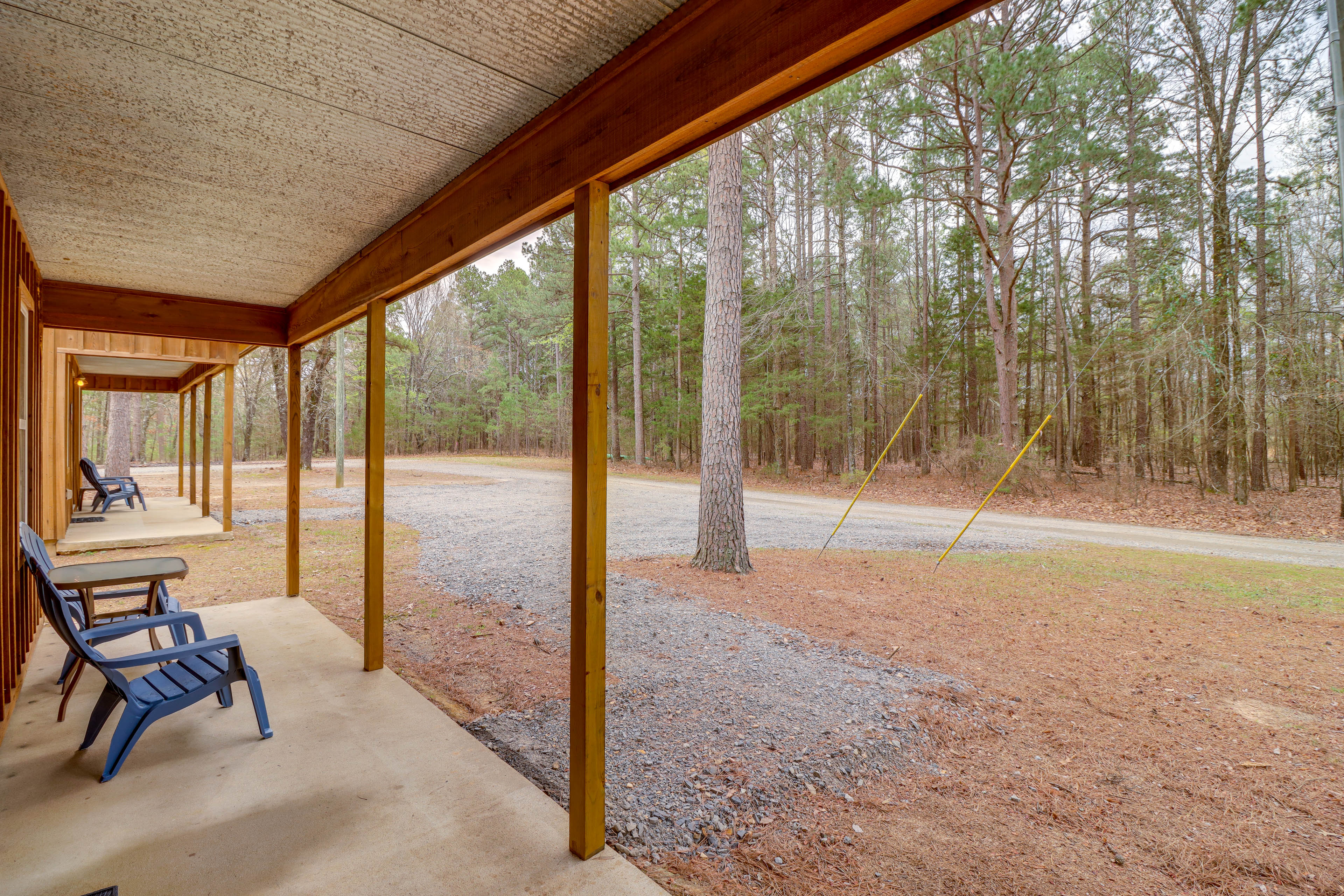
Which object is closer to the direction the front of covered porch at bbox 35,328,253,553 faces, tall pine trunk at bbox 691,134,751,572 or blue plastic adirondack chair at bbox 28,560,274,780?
the tall pine trunk

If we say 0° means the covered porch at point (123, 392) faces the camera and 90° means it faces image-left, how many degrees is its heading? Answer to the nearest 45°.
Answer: approximately 270°

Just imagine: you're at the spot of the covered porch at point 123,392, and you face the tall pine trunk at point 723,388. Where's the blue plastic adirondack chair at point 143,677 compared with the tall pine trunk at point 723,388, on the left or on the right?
right

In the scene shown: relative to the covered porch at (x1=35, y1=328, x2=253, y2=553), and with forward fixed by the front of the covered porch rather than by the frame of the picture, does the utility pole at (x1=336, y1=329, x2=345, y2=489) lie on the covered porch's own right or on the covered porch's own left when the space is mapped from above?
on the covered porch's own left

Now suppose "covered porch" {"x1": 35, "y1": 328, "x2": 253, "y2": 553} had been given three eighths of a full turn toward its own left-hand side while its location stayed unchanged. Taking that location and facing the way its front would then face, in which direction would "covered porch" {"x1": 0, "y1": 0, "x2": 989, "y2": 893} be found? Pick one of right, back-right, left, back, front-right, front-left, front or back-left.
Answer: back-left

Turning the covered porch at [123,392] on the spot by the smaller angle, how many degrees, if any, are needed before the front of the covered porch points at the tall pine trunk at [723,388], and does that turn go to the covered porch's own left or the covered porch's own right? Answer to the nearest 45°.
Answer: approximately 45° to the covered porch's own right

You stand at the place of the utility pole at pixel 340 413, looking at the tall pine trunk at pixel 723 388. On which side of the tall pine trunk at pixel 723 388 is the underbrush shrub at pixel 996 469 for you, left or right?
left

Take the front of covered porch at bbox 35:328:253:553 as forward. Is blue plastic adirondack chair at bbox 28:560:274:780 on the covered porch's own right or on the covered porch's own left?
on the covered porch's own right

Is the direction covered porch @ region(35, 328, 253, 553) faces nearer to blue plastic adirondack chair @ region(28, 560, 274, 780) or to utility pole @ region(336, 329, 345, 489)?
the utility pole
